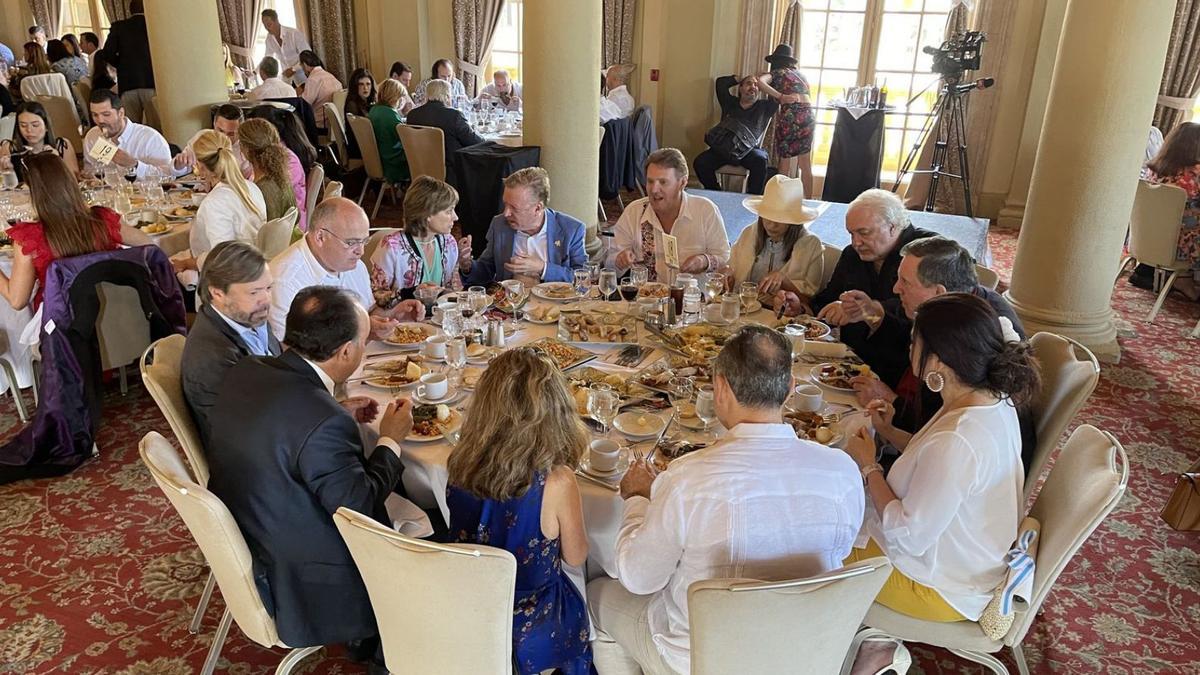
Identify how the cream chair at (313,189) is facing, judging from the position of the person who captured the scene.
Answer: facing to the left of the viewer

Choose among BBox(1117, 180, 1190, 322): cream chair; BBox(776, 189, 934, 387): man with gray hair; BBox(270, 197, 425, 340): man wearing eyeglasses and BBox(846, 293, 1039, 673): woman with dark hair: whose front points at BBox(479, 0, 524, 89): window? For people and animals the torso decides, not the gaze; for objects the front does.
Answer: the woman with dark hair

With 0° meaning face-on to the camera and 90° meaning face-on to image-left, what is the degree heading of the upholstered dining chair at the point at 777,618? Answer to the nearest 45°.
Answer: approximately 135°

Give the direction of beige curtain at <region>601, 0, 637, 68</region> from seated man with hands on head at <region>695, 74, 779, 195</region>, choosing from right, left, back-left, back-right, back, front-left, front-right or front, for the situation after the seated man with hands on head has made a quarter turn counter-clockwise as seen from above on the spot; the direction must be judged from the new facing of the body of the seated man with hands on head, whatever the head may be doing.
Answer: back-left

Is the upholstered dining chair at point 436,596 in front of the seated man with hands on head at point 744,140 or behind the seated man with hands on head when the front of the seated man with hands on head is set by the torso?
in front

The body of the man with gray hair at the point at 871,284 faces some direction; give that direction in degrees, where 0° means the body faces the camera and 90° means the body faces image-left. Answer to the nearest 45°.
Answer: approximately 45°

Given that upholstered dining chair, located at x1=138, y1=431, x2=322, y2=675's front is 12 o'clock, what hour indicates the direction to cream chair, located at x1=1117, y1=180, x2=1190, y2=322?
The cream chair is roughly at 1 o'clock from the upholstered dining chair.

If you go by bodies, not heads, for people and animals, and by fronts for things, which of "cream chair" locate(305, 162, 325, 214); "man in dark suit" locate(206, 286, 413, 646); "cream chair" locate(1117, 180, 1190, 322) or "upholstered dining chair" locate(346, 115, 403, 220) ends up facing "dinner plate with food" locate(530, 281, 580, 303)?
the man in dark suit

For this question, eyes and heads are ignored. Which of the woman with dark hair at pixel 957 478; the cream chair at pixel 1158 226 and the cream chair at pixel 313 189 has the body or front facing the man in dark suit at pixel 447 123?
the woman with dark hair

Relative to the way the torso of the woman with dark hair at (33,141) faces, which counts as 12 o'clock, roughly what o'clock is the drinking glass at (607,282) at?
The drinking glass is roughly at 11 o'clock from the woman with dark hair.

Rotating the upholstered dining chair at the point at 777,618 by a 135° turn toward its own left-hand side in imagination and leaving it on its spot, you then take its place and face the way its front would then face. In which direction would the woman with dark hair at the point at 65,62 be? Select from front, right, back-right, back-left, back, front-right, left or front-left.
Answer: back-right

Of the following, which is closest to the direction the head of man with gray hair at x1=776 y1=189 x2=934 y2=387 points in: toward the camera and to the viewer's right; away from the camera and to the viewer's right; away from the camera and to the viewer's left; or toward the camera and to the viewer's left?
toward the camera and to the viewer's left

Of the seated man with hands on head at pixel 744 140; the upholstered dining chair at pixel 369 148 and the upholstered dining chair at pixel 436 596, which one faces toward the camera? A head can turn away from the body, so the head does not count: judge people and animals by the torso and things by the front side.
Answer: the seated man with hands on head

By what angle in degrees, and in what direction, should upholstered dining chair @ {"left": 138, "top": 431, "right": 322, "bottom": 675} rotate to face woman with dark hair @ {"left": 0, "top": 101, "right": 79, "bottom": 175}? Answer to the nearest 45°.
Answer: approximately 45° to its left

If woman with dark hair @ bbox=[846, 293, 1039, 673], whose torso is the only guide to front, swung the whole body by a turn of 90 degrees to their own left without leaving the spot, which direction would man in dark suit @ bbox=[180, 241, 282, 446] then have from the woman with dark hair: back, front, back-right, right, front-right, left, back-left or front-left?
front-right

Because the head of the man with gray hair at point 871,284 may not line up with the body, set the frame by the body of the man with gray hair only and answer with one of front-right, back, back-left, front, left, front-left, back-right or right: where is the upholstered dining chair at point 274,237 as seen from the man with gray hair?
front-right

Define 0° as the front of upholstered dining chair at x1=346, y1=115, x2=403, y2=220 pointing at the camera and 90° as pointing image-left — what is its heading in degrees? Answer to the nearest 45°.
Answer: approximately 225°

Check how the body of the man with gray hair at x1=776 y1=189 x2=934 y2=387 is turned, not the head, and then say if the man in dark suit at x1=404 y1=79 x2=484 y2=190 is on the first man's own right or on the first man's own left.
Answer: on the first man's own right
